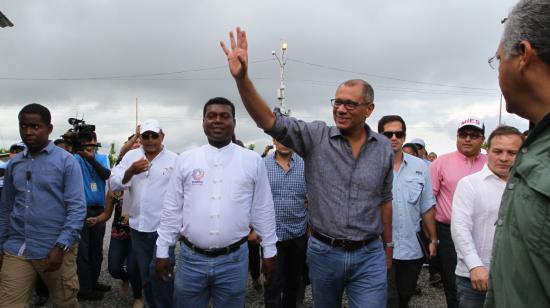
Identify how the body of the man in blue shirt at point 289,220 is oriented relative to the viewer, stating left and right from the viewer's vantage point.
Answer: facing the viewer

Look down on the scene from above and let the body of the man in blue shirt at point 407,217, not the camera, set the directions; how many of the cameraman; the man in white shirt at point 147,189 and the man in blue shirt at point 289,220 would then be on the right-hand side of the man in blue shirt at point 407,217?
3

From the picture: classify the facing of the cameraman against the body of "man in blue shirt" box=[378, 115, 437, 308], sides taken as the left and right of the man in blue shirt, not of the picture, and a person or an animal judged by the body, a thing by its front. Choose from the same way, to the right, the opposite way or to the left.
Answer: to the left

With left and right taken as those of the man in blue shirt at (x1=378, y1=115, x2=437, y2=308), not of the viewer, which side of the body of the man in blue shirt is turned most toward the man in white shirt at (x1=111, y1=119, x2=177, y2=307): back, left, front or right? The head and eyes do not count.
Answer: right

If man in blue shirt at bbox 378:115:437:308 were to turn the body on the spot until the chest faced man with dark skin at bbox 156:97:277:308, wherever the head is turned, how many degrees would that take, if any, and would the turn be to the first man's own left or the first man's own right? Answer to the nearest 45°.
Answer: approximately 45° to the first man's own right

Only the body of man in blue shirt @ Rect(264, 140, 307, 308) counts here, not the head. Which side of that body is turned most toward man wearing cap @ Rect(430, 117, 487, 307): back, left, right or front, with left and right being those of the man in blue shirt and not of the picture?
left

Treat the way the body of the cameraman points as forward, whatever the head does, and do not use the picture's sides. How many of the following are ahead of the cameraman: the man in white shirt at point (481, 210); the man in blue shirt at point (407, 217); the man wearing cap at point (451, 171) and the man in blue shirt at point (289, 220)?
4

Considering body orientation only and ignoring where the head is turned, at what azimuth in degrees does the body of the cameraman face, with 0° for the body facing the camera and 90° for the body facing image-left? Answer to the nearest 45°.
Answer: approximately 315°

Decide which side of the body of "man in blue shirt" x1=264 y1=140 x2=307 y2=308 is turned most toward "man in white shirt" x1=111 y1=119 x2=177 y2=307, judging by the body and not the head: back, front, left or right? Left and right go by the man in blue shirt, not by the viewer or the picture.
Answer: right

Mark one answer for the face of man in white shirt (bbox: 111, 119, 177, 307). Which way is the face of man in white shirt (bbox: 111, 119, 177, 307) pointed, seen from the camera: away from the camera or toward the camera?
toward the camera

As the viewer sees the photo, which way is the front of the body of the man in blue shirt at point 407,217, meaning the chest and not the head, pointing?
toward the camera

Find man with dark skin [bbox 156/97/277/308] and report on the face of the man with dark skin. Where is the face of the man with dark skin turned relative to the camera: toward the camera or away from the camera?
toward the camera

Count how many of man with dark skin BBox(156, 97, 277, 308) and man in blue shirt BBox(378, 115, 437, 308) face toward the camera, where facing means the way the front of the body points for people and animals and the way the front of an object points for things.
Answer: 2

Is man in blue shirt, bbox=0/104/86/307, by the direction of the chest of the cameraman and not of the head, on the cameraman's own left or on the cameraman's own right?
on the cameraman's own right

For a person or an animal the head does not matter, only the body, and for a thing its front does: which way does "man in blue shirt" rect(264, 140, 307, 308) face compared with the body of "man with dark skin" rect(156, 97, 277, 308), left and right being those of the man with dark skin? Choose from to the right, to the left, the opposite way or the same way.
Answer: the same way

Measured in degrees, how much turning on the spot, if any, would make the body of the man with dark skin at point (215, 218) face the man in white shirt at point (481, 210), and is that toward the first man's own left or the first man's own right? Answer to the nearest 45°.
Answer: approximately 90° to the first man's own left

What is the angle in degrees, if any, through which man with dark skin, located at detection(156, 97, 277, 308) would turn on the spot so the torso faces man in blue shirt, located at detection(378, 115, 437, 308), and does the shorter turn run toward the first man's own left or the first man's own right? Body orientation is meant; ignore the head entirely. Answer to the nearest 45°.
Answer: approximately 90° to the first man's own left

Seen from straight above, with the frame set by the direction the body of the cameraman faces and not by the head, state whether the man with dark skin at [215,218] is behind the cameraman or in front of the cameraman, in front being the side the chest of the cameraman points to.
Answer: in front

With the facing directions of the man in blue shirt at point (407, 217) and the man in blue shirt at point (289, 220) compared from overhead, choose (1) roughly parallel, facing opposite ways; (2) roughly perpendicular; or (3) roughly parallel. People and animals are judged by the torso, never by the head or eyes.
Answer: roughly parallel

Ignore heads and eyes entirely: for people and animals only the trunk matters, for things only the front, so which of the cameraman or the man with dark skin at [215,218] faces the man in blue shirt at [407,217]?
the cameraman
